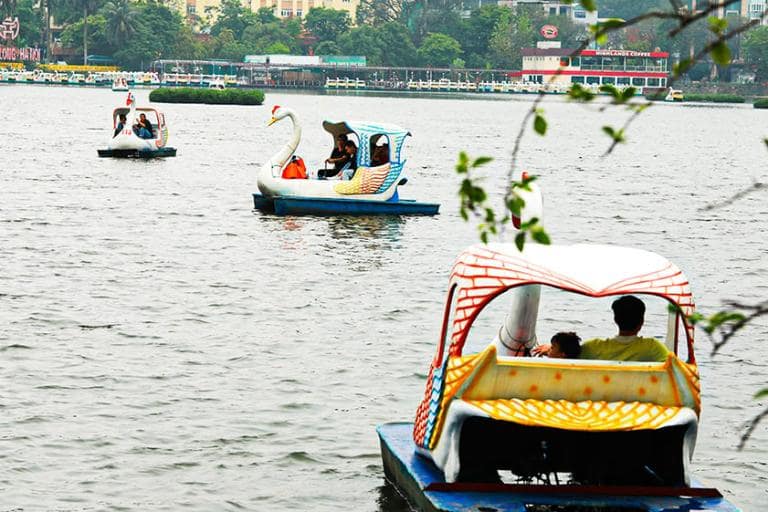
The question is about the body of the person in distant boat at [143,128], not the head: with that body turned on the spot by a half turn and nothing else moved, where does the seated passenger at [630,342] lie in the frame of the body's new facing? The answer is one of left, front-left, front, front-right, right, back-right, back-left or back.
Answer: back-right

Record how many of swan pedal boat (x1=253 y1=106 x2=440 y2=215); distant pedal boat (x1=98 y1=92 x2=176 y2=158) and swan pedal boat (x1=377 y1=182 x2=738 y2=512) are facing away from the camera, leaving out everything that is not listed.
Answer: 1

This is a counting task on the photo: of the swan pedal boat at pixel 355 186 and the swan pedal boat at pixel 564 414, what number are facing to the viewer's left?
1

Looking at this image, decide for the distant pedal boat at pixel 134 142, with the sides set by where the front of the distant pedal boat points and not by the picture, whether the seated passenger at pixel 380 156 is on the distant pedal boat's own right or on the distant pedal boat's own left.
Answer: on the distant pedal boat's own left

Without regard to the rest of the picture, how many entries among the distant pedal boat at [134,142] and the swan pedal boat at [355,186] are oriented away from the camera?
0

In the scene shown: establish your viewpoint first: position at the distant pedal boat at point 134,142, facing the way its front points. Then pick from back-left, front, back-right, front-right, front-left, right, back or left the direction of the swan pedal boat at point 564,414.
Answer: front-left

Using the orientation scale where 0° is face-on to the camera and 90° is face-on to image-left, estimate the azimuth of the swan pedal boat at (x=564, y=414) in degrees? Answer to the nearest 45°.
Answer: approximately 180°

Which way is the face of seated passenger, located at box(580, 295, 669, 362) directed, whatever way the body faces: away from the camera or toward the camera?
away from the camera

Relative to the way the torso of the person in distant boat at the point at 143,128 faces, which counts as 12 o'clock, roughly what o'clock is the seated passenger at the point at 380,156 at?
The seated passenger is roughly at 10 o'clock from the person in distant boat.

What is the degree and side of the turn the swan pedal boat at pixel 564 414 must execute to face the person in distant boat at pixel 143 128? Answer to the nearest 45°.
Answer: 0° — it already faces them

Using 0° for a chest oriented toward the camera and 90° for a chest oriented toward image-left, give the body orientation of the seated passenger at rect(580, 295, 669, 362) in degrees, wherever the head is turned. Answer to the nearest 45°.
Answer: approximately 180°

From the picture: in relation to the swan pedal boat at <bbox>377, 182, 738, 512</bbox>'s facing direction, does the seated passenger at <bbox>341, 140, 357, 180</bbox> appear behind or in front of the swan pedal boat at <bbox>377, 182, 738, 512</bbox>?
in front

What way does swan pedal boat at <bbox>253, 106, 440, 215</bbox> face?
to the viewer's left
